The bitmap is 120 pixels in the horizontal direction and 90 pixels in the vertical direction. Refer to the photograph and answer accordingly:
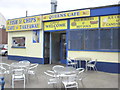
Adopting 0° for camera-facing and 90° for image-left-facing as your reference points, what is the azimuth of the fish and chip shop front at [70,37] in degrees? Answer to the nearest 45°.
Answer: approximately 45°
